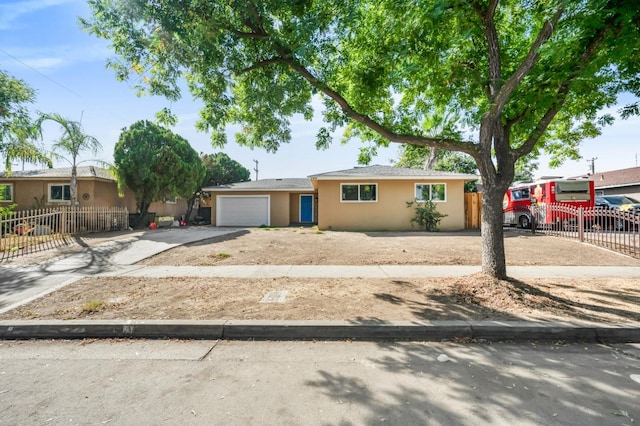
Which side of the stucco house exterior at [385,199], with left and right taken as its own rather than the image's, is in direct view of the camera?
front

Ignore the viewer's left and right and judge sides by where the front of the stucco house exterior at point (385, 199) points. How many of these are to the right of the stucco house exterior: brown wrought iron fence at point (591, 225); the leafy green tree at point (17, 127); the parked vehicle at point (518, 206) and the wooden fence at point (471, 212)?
1

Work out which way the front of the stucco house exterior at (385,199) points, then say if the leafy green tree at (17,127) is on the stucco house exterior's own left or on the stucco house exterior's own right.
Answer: on the stucco house exterior's own right

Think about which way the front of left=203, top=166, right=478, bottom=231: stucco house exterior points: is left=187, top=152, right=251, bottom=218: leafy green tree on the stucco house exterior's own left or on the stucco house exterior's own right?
on the stucco house exterior's own right

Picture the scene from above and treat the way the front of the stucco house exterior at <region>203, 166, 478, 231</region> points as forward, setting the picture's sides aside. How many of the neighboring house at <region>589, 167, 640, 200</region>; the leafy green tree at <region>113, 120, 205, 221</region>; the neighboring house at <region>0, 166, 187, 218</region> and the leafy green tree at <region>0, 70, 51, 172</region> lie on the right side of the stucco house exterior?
3

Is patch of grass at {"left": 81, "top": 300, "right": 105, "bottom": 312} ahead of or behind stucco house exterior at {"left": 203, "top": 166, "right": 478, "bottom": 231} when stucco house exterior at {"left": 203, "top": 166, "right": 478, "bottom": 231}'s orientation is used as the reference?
ahead

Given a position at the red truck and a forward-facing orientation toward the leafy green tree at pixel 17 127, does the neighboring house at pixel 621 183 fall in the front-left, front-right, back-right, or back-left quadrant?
back-right

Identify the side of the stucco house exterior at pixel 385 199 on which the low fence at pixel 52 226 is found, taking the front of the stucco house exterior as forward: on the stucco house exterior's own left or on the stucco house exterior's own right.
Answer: on the stucco house exterior's own right

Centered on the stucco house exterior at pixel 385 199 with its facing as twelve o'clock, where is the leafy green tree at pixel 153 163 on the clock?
The leafy green tree is roughly at 3 o'clock from the stucco house exterior.

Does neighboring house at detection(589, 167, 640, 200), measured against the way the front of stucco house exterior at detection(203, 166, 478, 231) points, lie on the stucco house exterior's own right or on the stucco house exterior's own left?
on the stucco house exterior's own left

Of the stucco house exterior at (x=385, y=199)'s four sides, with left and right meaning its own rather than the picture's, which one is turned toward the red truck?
left

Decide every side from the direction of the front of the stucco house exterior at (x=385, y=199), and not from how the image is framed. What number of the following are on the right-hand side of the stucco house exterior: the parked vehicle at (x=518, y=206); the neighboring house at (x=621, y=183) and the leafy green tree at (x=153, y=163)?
1

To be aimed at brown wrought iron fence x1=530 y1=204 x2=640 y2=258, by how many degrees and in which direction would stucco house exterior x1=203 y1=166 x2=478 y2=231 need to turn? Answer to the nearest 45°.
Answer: approximately 45° to its left
